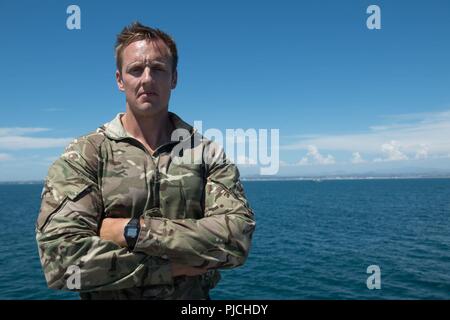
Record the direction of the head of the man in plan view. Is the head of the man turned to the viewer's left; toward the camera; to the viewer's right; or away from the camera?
toward the camera

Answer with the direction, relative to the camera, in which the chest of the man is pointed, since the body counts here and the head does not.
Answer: toward the camera
